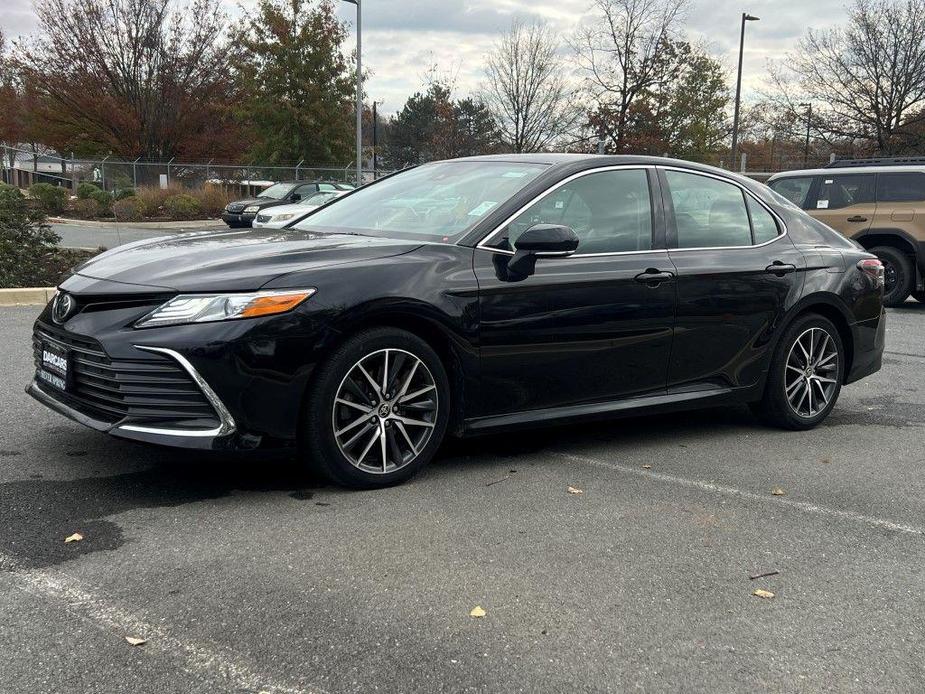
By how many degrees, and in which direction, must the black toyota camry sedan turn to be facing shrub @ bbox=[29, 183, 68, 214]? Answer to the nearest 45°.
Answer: approximately 90° to its right

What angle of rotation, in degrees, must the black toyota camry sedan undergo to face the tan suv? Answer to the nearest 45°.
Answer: approximately 180°

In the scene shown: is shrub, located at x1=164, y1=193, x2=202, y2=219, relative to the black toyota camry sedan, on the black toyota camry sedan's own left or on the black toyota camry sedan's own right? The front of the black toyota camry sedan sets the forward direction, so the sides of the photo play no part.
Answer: on the black toyota camry sedan's own right

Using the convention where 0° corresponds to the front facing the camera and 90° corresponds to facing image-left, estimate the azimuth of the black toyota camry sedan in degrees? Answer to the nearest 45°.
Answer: approximately 45°
